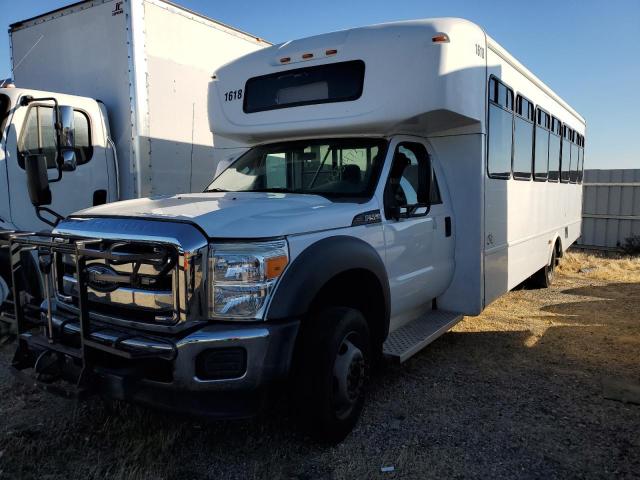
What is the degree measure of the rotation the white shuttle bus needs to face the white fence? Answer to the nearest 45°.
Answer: approximately 180°

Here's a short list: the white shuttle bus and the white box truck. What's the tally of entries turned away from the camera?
0

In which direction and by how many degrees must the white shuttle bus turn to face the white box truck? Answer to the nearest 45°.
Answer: approximately 90° to its right

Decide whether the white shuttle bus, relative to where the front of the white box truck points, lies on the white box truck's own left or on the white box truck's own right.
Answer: on the white box truck's own left

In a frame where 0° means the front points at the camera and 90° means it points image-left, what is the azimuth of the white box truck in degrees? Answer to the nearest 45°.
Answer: approximately 45°

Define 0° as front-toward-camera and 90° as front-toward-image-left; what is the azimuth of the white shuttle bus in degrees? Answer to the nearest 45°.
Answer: approximately 45°

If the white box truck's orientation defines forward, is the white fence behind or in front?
behind
